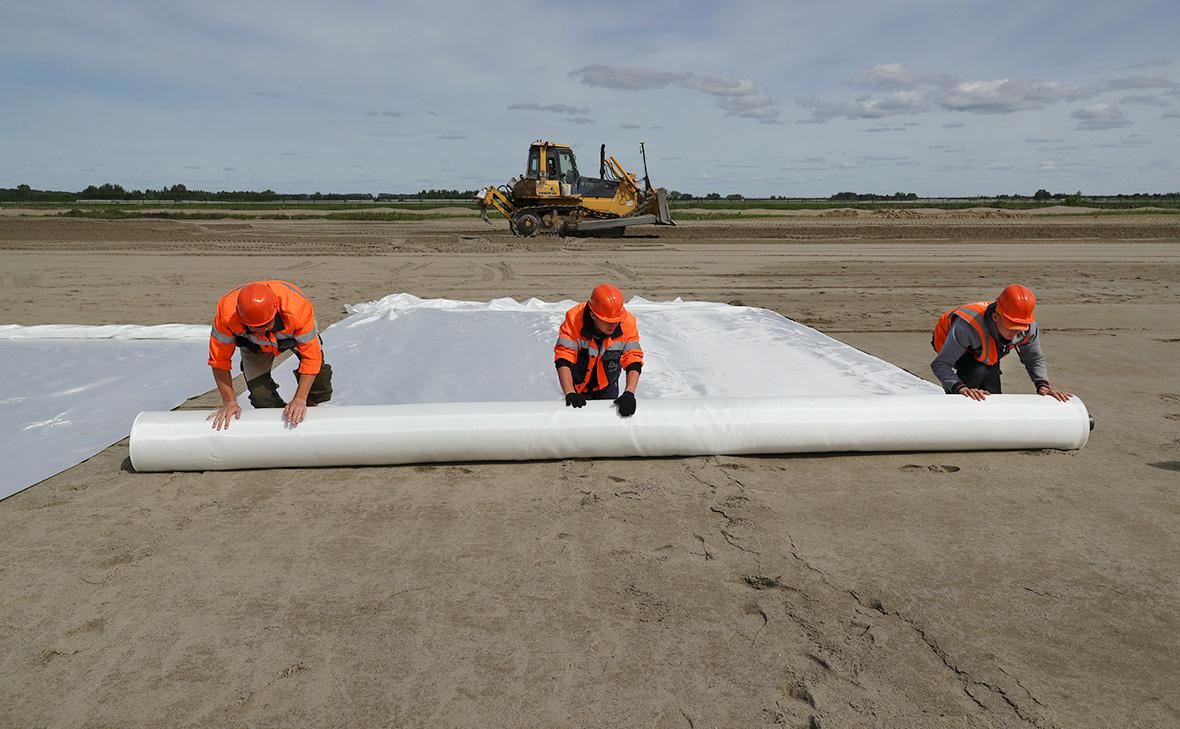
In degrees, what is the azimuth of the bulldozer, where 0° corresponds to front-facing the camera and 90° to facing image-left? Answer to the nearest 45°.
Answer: approximately 270°

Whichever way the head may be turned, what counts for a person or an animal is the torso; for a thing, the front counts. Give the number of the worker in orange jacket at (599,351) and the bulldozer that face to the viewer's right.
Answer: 1

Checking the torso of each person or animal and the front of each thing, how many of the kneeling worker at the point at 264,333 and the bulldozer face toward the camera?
1

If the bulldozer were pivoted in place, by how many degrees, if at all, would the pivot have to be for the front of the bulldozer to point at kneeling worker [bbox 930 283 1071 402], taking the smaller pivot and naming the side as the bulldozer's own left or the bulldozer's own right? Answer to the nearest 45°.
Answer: approximately 90° to the bulldozer's own right

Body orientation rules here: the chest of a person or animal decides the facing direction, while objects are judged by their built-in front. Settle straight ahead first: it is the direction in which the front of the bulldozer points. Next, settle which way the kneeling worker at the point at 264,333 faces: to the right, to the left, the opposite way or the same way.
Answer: to the right

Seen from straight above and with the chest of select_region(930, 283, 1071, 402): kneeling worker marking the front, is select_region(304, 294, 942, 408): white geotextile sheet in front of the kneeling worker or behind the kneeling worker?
behind

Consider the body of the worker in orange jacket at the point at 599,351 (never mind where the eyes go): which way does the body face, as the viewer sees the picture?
toward the camera

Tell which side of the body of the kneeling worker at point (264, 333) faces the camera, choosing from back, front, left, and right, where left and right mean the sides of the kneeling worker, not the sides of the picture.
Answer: front

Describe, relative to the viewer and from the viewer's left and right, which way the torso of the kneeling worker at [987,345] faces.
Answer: facing the viewer and to the right of the viewer

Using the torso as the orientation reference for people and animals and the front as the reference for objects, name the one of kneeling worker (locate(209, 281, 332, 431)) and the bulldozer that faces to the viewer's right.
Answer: the bulldozer

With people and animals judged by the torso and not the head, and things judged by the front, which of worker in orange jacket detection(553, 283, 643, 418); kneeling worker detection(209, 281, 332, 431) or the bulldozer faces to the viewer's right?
the bulldozer

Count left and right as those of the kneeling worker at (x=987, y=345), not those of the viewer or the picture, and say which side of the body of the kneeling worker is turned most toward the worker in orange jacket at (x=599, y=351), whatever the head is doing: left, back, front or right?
right

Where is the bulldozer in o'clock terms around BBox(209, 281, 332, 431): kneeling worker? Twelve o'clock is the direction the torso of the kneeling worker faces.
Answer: The bulldozer is roughly at 7 o'clock from the kneeling worker.

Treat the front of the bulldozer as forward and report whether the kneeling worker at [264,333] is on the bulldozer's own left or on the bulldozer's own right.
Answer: on the bulldozer's own right

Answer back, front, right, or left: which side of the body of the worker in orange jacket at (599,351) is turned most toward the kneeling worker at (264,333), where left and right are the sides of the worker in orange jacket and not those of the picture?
right
